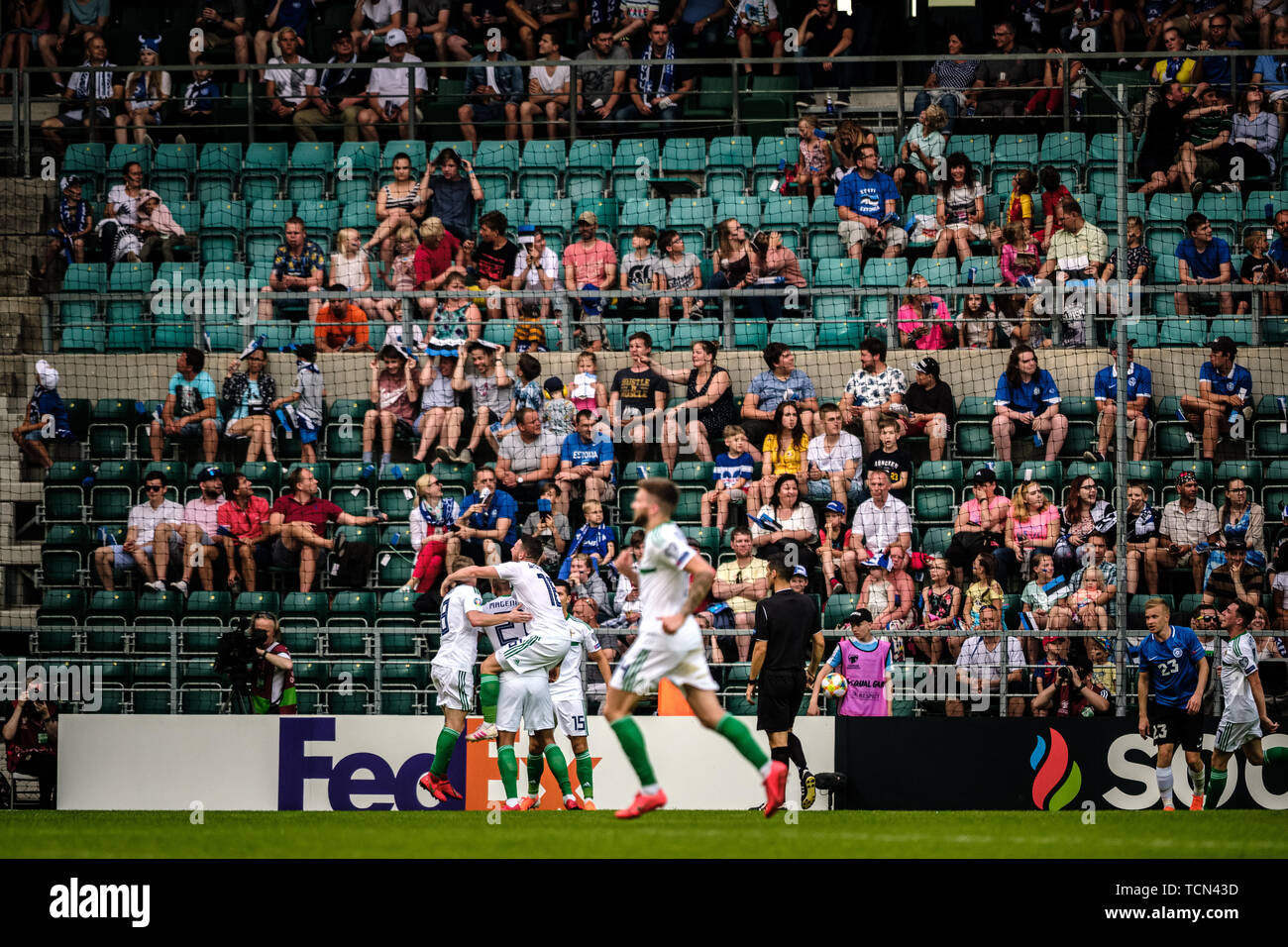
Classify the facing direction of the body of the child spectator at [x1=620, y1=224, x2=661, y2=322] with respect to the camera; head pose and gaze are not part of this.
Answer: toward the camera

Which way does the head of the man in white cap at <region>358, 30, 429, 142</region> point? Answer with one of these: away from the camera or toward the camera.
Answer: toward the camera

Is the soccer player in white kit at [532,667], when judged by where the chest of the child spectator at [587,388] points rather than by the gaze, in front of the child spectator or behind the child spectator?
in front

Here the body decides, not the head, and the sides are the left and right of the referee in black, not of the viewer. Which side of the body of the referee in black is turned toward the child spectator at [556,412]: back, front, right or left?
front

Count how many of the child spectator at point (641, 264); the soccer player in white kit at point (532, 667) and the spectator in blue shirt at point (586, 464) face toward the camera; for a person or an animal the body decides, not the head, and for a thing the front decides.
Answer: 2

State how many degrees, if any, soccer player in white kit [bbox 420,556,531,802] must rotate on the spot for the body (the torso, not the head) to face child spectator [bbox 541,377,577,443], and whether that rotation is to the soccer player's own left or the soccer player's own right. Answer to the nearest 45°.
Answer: approximately 45° to the soccer player's own left

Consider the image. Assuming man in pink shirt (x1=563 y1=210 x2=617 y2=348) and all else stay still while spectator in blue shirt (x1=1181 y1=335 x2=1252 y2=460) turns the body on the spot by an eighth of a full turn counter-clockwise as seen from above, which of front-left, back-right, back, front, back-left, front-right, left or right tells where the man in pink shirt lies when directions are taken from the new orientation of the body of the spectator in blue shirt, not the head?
right

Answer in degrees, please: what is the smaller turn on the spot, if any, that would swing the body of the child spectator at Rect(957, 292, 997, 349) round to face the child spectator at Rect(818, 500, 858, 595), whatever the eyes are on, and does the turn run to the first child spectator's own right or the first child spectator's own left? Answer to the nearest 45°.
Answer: approximately 45° to the first child spectator's own right

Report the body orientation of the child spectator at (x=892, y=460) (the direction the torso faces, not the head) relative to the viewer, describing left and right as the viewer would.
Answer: facing the viewer

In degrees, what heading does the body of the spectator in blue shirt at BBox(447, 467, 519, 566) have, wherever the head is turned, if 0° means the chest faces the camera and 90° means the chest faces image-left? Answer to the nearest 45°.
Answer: approximately 45°

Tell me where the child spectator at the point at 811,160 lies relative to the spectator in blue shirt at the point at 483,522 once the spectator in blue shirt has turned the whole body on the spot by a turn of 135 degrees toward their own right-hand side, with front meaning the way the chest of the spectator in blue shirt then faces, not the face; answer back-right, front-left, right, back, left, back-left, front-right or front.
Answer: front-right

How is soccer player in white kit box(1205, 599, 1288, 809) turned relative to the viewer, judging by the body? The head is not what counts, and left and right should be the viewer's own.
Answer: facing to the left of the viewer

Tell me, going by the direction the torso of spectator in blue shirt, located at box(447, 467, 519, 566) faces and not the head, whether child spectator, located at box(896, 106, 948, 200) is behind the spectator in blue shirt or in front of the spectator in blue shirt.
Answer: behind

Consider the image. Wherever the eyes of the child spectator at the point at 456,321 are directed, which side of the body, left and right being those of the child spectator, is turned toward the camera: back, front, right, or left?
front

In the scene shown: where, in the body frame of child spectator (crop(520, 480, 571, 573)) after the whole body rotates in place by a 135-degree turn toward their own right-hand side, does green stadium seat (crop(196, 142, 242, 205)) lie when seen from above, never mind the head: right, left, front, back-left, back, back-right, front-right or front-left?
front
